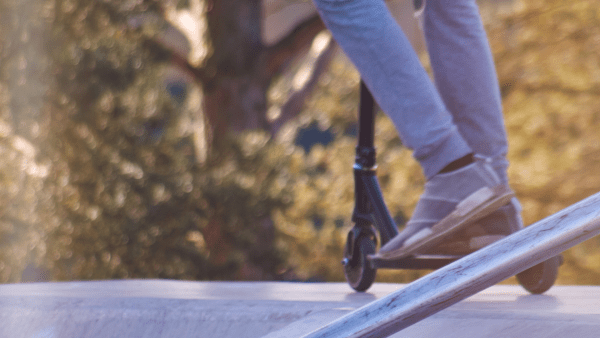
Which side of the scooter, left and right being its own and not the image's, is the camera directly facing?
left
